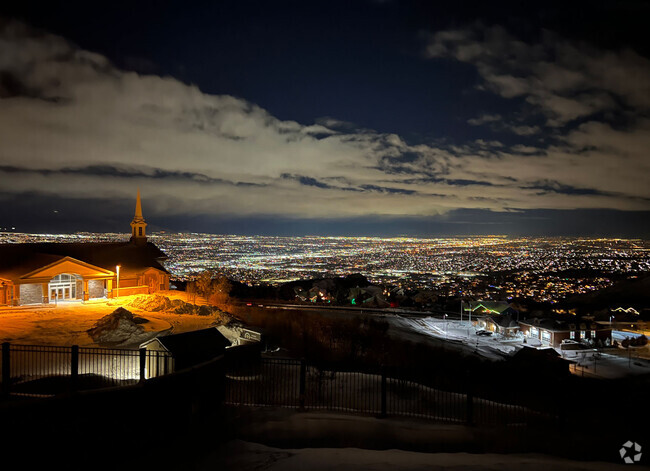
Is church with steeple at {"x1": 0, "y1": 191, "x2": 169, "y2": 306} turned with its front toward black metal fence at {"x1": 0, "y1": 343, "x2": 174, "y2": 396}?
yes

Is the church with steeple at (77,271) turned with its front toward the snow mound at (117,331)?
yes

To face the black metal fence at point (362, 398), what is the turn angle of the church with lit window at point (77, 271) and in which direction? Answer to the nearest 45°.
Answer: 0° — it already faces it

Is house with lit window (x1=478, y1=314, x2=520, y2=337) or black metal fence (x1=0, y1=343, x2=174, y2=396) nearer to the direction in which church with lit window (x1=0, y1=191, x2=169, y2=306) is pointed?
the black metal fence

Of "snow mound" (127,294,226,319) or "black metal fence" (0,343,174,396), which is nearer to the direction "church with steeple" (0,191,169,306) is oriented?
the black metal fence

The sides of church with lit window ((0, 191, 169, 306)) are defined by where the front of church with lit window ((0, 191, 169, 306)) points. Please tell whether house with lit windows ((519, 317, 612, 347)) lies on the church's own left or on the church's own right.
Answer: on the church's own left

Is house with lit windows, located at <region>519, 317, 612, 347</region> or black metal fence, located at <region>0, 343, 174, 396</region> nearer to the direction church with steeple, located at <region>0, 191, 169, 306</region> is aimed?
the black metal fence

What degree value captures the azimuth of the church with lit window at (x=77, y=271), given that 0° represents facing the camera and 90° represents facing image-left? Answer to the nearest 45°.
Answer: approximately 0°

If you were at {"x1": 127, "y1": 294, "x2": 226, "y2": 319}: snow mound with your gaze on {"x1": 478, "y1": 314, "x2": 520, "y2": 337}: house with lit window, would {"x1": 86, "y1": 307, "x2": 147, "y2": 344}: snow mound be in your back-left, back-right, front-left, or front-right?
back-right

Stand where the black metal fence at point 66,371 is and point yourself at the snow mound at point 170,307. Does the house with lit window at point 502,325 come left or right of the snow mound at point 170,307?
right

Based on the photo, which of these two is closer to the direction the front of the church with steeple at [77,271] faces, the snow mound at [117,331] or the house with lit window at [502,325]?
the snow mound
